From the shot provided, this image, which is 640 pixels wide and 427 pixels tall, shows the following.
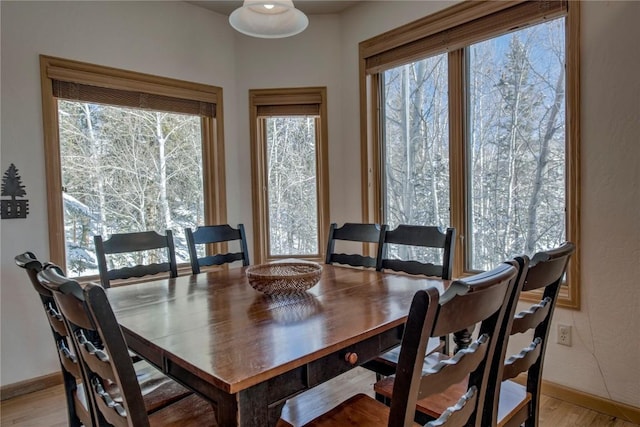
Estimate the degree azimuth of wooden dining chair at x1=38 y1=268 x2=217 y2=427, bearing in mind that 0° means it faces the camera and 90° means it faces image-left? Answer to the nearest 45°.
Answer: approximately 225°

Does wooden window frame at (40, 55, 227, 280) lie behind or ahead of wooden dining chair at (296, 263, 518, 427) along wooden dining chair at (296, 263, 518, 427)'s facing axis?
ahead

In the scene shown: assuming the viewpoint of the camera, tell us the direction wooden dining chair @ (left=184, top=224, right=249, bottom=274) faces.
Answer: facing the viewer and to the right of the viewer

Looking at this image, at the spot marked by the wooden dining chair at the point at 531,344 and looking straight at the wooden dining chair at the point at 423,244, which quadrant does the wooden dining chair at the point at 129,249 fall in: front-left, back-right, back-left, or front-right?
front-left

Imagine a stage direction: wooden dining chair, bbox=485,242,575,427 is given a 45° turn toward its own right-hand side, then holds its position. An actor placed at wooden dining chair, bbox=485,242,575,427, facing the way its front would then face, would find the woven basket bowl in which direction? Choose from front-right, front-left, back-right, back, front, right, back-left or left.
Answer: left

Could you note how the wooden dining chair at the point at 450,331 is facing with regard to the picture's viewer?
facing away from the viewer and to the left of the viewer

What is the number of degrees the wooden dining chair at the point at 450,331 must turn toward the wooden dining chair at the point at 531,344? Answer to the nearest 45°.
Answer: approximately 90° to its right

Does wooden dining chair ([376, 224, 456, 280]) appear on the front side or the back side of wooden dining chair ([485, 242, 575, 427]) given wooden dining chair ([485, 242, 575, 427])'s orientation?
on the front side

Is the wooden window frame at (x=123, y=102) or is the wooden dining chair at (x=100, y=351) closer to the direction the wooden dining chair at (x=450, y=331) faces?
the wooden window frame

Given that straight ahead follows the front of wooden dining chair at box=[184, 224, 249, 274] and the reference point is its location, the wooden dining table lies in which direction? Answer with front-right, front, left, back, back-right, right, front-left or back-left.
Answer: front-right

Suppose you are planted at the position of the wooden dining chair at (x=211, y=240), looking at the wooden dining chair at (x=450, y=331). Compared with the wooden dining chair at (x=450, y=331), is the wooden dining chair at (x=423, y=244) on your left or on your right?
left

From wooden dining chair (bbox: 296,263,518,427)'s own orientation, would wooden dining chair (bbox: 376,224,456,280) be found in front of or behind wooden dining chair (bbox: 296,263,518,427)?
in front

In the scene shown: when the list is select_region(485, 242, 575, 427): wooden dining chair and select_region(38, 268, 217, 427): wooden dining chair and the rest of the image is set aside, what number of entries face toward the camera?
0
